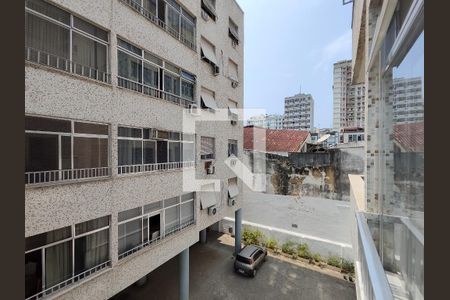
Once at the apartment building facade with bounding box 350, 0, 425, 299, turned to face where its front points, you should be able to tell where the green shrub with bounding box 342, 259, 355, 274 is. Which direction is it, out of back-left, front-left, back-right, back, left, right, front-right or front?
right

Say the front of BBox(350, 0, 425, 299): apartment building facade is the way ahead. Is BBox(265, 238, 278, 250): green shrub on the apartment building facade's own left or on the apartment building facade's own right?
on the apartment building facade's own right

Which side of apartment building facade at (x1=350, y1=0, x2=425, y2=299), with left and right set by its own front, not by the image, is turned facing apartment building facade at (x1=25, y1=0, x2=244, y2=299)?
front

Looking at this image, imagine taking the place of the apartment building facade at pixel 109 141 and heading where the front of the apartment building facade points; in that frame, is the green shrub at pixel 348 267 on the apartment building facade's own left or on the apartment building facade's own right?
on the apartment building facade's own left

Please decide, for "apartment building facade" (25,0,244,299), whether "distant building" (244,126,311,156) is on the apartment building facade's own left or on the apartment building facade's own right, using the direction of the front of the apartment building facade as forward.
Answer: on the apartment building facade's own left

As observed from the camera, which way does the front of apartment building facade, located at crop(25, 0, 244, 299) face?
facing the viewer and to the right of the viewer

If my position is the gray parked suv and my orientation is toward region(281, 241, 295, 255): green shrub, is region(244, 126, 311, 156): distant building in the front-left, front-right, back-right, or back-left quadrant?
front-left

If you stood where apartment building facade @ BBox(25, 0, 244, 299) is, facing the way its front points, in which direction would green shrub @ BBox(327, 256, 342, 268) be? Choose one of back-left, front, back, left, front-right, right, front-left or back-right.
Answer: front-left

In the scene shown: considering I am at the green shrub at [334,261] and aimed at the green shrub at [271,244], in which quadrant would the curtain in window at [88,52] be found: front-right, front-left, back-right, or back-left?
front-left

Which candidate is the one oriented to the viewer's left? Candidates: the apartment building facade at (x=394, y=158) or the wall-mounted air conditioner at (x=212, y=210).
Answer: the apartment building facade

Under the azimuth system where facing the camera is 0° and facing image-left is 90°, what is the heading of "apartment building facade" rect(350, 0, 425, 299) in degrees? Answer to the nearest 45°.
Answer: approximately 90°

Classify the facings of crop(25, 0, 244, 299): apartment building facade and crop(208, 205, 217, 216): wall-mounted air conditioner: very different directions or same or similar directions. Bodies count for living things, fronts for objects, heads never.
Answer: same or similar directions

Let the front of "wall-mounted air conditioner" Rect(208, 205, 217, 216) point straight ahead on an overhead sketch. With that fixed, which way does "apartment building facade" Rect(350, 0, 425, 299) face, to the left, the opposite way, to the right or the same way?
the opposite way

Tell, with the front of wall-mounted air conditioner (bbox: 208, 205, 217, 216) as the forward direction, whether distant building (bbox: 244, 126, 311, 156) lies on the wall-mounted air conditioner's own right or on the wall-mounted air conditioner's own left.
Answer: on the wall-mounted air conditioner's own left
